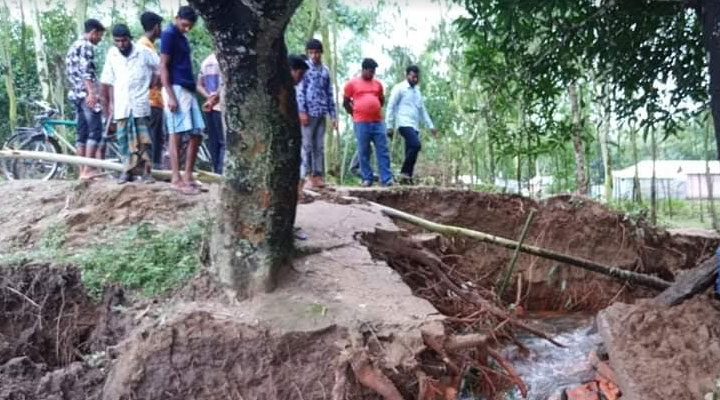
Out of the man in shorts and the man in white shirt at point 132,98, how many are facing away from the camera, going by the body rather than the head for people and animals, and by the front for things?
0

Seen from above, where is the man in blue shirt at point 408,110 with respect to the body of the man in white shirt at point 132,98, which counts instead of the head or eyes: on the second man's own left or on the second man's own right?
on the second man's own left

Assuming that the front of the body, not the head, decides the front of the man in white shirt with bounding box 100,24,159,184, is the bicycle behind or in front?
behind

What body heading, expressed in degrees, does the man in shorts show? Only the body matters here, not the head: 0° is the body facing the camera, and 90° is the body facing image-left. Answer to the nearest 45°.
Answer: approximately 315°

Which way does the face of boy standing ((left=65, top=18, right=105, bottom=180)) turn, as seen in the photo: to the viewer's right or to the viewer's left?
to the viewer's right

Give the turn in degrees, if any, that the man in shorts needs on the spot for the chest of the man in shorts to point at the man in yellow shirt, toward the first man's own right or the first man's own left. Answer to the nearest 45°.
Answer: approximately 135° to the first man's own left

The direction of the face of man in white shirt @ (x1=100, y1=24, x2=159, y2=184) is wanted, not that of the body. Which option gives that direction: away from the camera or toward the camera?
toward the camera

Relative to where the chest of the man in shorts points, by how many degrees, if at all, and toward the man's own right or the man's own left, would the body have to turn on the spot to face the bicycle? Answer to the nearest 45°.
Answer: approximately 180°

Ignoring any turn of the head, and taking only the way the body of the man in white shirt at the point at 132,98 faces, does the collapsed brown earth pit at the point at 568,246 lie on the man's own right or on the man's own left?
on the man's own left

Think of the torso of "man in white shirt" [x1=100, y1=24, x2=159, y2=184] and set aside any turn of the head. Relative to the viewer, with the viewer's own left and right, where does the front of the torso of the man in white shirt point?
facing the viewer

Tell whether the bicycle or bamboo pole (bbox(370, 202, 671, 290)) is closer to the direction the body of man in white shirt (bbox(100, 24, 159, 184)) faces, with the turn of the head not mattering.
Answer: the bamboo pole

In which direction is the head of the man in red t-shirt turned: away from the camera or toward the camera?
toward the camera
